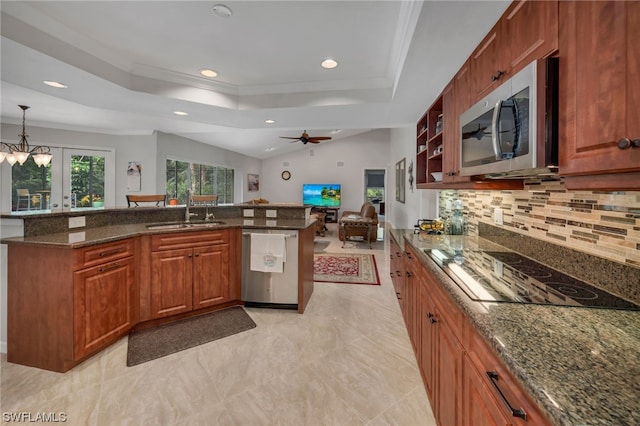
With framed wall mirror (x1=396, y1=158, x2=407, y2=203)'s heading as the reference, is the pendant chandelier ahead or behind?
ahead

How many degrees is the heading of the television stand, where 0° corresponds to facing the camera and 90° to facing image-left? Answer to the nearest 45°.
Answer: approximately 0°

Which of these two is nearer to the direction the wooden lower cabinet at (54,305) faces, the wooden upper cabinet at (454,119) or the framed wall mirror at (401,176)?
the wooden upper cabinet

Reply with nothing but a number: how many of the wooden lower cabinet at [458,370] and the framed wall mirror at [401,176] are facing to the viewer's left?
2

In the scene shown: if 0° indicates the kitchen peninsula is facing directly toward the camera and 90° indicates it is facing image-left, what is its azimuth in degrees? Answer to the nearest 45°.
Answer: approximately 315°

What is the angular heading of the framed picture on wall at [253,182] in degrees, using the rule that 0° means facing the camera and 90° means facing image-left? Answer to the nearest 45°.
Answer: approximately 315°

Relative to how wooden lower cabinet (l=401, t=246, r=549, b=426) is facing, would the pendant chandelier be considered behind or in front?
in front

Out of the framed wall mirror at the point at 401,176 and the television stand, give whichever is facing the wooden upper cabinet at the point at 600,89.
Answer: the television stand
